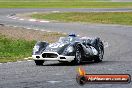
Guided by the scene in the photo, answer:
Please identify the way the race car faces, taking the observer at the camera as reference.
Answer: facing the viewer and to the left of the viewer
